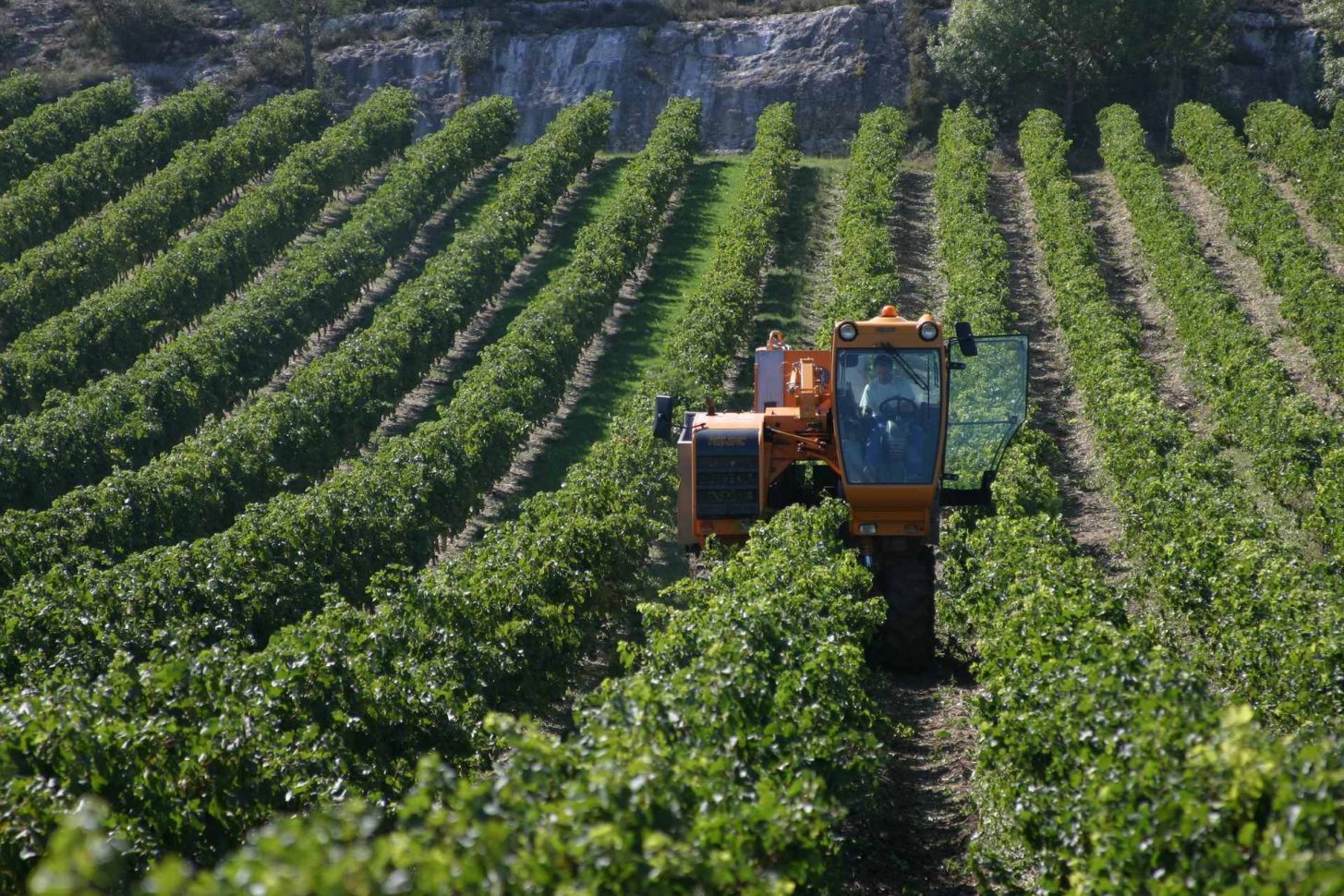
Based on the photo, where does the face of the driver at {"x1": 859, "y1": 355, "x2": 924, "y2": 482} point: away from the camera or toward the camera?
toward the camera

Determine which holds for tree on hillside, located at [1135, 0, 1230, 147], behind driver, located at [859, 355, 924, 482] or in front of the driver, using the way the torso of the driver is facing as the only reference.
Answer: behind

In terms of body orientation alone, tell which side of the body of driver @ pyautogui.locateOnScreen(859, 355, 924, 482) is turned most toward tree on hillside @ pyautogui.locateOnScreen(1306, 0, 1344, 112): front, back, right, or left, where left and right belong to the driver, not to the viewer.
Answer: back

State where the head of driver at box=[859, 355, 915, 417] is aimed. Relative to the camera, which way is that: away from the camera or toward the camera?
toward the camera

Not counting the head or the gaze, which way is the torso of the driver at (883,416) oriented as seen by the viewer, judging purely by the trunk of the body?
toward the camera

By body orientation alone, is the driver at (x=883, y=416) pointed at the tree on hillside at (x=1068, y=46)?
no
